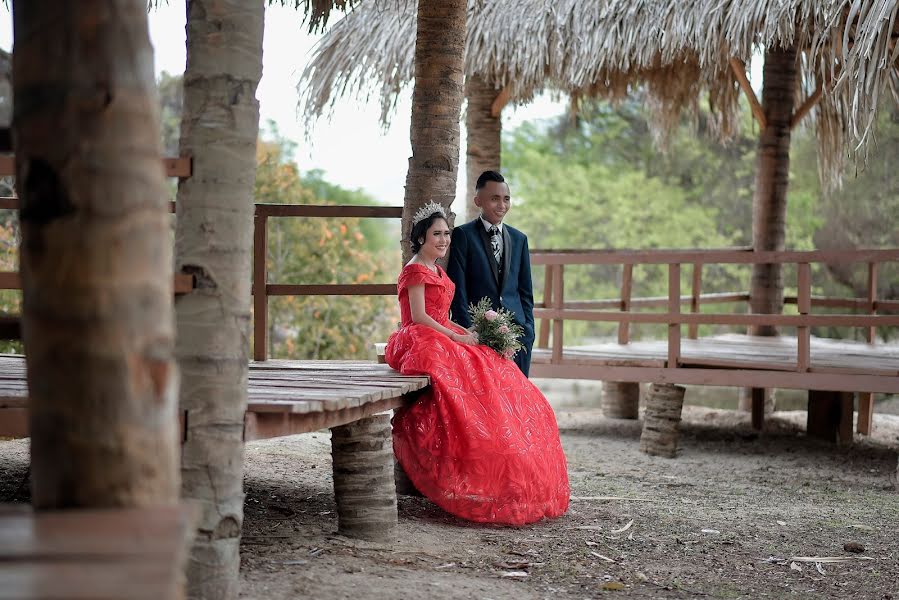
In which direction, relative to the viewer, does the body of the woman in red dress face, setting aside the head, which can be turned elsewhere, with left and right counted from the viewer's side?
facing the viewer and to the right of the viewer

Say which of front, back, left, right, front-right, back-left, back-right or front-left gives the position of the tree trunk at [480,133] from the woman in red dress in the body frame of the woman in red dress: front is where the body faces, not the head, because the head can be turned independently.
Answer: back-left

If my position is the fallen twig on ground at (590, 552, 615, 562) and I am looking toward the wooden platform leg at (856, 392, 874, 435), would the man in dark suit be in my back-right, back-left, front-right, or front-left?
front-left

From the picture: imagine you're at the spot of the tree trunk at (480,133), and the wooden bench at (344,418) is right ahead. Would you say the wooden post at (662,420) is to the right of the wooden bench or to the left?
left

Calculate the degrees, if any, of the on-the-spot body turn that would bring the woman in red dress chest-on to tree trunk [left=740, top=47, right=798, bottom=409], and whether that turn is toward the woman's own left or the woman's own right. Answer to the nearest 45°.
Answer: approximately 90° to the woman's own left

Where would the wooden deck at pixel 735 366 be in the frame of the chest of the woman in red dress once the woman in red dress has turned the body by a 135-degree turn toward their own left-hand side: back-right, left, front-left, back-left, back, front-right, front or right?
front-right

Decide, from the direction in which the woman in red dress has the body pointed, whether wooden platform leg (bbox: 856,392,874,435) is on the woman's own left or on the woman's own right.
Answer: on the woman's own left

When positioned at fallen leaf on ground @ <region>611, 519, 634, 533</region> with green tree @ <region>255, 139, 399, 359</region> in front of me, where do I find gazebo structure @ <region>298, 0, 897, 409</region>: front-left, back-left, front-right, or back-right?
front-right

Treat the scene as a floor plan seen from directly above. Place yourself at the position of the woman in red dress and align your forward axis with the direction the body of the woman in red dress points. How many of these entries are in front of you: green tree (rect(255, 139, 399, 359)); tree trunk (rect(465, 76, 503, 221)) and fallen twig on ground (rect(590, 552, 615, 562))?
1

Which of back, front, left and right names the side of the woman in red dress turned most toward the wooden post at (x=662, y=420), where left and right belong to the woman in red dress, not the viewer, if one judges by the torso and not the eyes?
left

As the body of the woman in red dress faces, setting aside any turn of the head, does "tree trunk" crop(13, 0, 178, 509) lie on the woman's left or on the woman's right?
on the woman's right

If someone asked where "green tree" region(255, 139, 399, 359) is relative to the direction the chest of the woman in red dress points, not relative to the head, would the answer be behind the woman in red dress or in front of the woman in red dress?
behind

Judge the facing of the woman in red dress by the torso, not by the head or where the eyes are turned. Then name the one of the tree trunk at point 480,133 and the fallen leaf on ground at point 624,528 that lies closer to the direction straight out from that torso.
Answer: the fallen leaf on ground

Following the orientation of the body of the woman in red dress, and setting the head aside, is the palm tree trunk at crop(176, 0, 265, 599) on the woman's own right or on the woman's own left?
on the woman's own right
